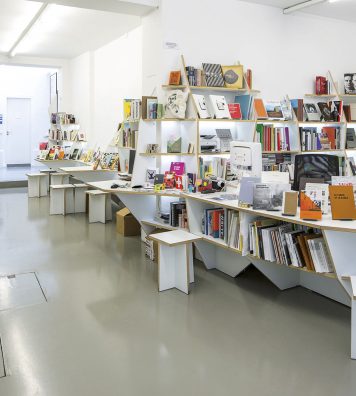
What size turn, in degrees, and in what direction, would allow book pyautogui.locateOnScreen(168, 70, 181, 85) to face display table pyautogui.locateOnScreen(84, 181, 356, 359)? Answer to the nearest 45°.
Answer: approximately 45° to its left

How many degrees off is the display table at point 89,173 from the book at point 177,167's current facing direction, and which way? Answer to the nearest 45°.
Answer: approximately 135° to its right

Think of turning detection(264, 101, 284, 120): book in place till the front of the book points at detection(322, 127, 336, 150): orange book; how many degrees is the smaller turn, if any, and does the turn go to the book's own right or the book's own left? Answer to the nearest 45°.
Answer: approximately 135° to the book's own left

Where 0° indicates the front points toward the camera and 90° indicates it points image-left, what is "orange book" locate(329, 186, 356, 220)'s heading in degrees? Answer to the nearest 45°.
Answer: approximately 0°

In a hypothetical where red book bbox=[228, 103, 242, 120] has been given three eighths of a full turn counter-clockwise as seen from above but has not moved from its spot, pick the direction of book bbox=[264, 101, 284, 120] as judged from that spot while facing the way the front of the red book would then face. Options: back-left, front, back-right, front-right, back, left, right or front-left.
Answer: front

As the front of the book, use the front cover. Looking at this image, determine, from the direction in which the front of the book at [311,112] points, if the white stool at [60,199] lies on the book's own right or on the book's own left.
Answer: on the book's own right
